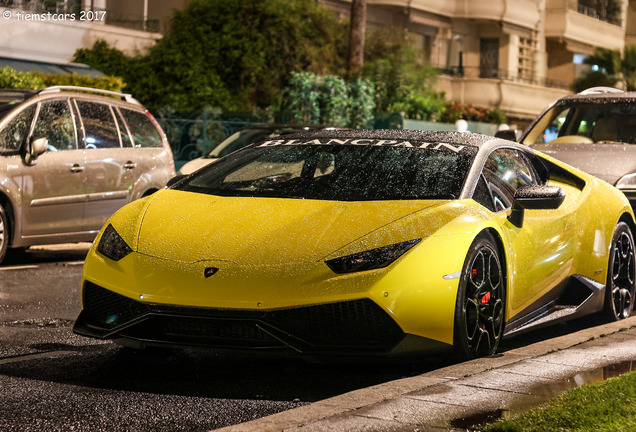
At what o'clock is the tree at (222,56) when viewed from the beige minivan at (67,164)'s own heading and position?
The tree is roughly at 5 o'clock from the beige minivan.

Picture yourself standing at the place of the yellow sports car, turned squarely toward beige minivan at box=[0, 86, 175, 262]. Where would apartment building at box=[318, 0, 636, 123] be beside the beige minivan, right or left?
right

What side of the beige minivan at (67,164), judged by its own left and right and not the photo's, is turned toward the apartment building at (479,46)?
back

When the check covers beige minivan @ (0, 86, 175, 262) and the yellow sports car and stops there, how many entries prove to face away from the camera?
0

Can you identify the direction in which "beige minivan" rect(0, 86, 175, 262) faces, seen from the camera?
facing the viewer and to the left of the viewer

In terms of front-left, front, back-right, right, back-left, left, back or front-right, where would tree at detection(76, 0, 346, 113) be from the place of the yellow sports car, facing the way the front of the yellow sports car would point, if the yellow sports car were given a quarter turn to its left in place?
back-left

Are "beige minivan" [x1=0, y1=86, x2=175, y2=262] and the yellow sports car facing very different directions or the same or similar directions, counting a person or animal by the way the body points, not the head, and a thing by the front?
same or similar directions

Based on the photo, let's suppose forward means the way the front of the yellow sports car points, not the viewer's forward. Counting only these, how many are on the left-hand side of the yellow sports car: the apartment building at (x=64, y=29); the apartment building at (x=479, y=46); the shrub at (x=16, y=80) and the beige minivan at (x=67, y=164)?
0

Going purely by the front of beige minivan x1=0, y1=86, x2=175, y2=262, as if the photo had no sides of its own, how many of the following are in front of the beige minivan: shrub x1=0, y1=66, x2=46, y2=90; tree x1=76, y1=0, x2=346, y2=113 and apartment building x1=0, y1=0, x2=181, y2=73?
0

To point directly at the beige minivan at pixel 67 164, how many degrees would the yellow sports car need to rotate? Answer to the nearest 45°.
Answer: approximately 90° to its right

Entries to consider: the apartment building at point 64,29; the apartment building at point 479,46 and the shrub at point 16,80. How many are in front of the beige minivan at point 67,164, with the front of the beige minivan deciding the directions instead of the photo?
0

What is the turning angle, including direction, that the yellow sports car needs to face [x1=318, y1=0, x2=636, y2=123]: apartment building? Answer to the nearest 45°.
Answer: approximately 135° to its right

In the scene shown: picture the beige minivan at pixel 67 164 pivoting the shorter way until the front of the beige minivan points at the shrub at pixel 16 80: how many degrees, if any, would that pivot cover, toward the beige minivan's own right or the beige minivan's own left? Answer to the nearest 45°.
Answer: approximately 135° to the beige minivan's own right

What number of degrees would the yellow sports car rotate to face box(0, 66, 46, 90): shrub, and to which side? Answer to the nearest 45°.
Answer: approximately 90° to its right
